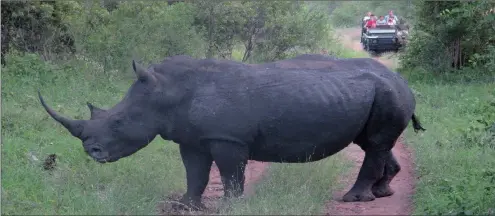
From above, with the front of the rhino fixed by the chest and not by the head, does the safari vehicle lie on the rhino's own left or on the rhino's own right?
on the rhino's own right

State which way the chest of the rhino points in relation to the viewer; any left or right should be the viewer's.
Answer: facing to the left of the viewer

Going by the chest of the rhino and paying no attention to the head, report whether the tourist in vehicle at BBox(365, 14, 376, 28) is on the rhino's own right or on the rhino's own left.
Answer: on the rhino's own right

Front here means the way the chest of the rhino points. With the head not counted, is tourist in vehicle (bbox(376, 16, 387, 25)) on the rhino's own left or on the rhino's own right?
on the rhino's own right
